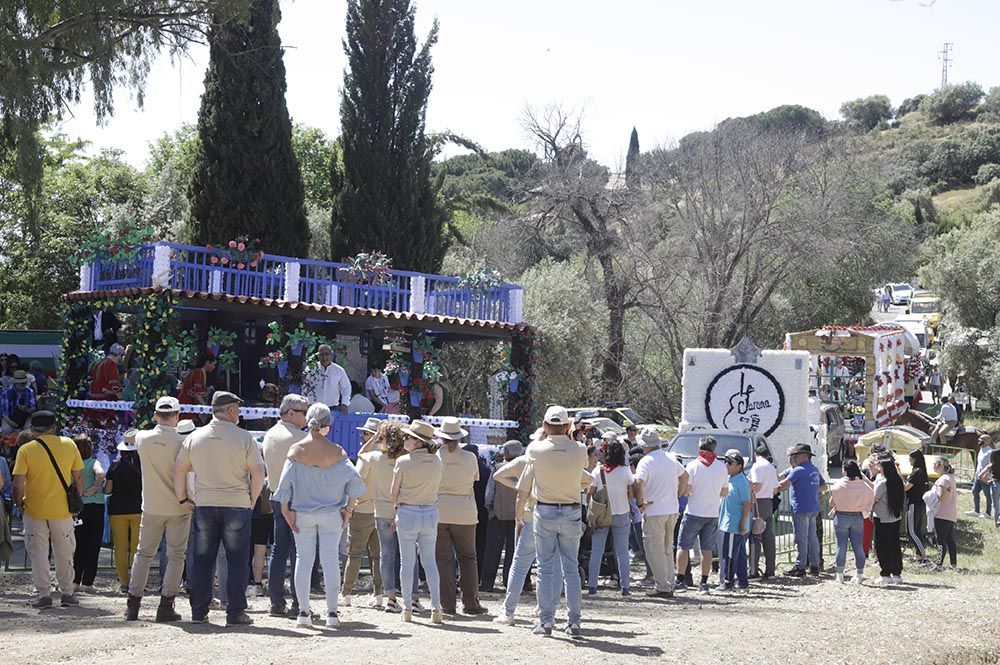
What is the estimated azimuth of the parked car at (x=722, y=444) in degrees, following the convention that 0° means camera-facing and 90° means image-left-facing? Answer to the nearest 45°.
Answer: approximately 45°

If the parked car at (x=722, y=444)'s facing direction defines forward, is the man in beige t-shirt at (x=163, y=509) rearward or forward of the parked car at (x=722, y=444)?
forward

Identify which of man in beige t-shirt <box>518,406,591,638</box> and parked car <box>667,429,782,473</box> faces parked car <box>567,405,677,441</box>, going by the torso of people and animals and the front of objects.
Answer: the man in beige t-shirt

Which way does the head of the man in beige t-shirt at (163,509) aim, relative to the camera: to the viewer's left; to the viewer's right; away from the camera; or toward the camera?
away from the camera

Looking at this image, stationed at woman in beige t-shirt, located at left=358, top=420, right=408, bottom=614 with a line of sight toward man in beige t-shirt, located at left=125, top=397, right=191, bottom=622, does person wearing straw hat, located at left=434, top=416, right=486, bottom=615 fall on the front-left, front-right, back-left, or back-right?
back-left

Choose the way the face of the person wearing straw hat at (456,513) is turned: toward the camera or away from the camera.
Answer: away from the camera

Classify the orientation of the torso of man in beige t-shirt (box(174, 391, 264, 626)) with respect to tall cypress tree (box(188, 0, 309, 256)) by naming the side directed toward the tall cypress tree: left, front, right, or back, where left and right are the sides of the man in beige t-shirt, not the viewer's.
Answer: front

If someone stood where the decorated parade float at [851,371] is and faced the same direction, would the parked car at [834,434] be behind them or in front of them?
in front

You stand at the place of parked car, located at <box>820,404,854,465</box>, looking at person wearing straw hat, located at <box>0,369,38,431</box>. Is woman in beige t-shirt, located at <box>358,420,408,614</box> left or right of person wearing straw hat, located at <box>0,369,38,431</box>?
left

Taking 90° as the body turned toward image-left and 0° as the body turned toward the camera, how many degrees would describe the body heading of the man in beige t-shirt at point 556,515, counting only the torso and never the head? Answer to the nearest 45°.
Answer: approximately 180°

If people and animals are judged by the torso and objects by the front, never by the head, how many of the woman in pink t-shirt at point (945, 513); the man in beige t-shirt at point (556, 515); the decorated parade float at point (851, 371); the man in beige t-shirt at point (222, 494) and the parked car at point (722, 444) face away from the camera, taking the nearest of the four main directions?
2
